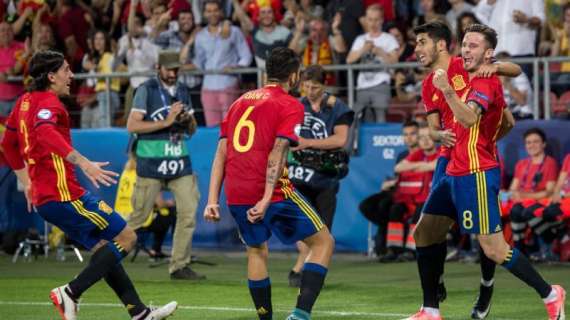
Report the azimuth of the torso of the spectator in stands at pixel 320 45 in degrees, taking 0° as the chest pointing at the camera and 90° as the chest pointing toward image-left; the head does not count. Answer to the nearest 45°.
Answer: approximately 0°

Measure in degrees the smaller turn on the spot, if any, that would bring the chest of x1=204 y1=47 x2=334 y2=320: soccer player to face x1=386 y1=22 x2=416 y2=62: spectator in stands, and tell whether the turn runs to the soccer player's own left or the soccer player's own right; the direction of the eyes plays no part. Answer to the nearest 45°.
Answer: approximately 45° to the soccer player's own left

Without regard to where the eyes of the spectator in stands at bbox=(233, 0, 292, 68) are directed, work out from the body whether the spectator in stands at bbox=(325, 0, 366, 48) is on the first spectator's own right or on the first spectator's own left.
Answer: on the first spectator's own left

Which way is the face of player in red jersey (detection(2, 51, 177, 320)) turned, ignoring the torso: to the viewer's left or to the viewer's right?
to the viewer's right

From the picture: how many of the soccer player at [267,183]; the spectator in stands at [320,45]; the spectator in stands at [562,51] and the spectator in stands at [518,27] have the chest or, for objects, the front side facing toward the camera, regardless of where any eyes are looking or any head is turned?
3

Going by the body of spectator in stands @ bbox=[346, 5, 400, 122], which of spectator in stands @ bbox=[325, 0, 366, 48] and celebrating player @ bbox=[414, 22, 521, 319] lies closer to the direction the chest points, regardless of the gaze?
the celebrating player

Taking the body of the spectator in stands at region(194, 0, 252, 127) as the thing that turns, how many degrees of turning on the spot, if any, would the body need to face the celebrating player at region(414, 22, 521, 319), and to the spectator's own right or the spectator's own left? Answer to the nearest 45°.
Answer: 0° — they already face them
